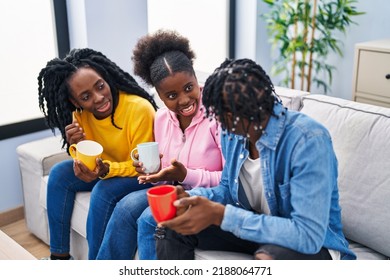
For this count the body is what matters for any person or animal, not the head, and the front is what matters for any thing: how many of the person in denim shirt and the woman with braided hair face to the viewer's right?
0

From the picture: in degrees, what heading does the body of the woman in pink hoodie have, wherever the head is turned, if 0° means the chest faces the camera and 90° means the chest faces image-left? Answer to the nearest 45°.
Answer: approximately 45°

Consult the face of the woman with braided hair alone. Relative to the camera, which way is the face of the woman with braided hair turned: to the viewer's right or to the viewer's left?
to the viewer's right

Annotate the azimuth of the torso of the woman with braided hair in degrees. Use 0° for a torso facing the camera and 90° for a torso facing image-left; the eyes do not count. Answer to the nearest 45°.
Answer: approximately 45°

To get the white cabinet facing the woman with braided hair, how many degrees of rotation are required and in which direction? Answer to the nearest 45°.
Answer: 0° — it already faces them

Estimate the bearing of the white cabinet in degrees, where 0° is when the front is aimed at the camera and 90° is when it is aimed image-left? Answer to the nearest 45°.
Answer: approximately 45°

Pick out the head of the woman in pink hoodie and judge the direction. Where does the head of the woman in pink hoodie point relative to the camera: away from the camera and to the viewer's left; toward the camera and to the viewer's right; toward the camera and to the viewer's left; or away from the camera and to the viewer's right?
toward the camera and to the viewer's right

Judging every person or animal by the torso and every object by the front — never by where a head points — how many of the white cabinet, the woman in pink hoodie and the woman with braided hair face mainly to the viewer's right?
0
